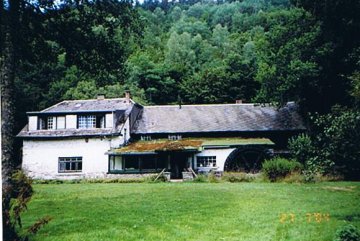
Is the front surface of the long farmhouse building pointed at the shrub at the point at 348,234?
yes

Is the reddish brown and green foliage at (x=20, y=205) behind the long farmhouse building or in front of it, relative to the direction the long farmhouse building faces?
in front

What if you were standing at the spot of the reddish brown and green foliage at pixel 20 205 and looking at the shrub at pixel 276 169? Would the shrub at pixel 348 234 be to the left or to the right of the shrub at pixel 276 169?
right

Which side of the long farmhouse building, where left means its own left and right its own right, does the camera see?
front

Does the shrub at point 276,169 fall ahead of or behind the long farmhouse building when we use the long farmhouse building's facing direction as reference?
ahead

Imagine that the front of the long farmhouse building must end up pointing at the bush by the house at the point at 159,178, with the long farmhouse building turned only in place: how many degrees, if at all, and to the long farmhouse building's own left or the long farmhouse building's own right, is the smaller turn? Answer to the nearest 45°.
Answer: approximately 45° to the long farmhouse building's own right
